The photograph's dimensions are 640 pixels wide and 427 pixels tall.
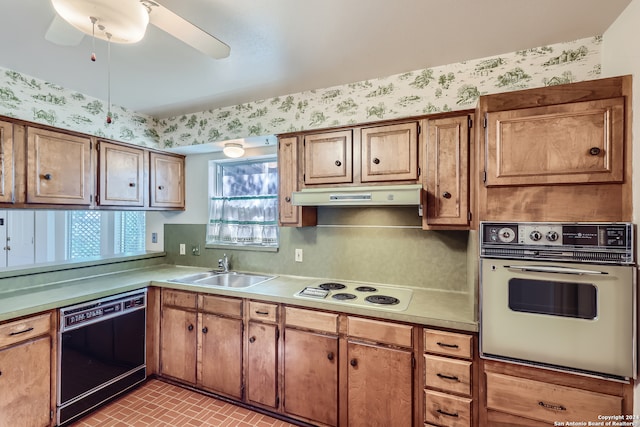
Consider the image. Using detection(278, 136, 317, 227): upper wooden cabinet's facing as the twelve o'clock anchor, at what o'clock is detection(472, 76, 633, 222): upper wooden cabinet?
detection(472, 76, 633, 222): upper wooden cabinet is roughly at 9 o'clock from detection(278, 136, 317, 227): upper wooden cabinet.

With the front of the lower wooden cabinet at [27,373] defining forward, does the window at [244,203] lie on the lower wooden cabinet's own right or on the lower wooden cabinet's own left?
on the lower wooden cabinet's own left

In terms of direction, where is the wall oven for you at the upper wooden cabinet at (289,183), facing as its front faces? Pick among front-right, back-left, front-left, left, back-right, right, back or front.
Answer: left

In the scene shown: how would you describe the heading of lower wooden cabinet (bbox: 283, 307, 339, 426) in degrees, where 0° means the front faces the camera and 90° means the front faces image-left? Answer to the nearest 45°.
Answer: approximately 45°

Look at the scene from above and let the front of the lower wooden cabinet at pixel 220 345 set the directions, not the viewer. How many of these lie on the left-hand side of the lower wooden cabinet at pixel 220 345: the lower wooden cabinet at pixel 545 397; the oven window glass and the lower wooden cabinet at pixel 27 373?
2

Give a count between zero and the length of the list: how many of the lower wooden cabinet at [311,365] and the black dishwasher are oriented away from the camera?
0

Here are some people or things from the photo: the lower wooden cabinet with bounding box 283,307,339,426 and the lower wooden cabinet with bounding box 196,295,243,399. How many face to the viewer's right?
0

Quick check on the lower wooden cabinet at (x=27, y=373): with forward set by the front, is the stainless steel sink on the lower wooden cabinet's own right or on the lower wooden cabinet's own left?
on the lower wooden cabinet's own left

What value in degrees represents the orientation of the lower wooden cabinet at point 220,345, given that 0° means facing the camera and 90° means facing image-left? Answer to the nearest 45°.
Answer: approximately 45°
